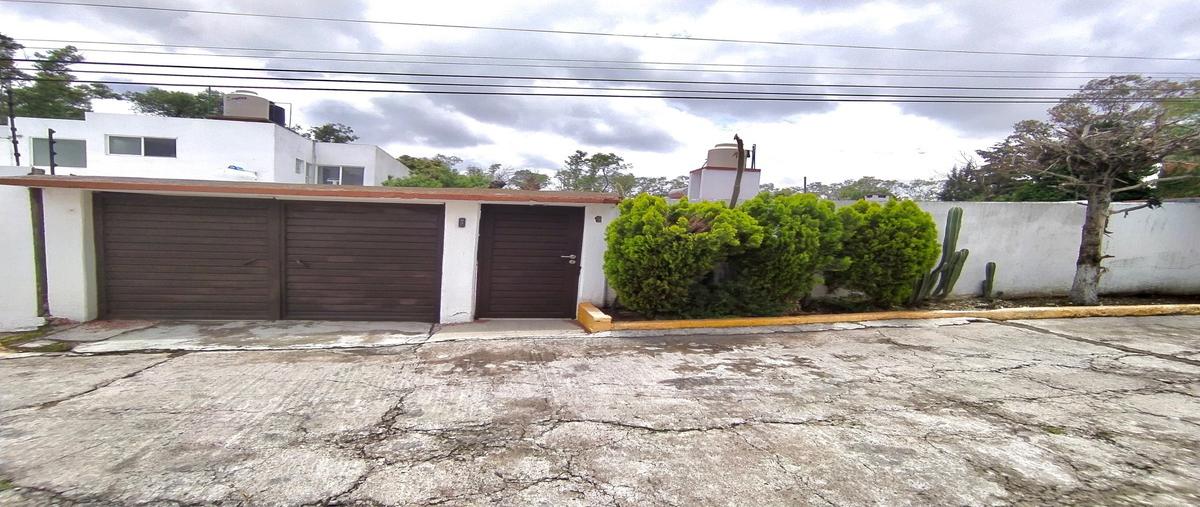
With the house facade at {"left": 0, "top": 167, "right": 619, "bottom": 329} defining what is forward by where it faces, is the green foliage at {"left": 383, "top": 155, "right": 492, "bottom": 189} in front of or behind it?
behind

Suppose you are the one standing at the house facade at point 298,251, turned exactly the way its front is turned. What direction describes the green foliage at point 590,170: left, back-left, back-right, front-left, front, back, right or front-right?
back-left

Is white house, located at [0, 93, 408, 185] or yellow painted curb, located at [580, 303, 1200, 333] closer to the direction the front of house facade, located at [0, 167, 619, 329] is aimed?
the yellow painted curb

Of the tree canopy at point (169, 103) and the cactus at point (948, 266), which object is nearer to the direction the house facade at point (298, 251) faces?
the cactus

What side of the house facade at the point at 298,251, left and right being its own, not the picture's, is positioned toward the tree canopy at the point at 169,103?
back

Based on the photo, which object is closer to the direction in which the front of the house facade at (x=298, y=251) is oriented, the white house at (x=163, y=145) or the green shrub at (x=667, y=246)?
the green shrub

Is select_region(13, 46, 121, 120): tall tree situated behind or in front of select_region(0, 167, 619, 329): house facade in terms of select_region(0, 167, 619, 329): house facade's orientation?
behind

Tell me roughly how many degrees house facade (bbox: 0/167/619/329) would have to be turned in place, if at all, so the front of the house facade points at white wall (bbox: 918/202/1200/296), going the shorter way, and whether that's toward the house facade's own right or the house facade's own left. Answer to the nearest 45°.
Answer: approximately 45° to the house facade's own left

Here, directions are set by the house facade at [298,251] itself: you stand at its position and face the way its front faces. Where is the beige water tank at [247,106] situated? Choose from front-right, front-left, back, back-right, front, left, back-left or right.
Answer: back

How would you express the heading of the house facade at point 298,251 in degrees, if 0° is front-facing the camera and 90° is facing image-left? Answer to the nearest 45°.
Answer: approximately 0°

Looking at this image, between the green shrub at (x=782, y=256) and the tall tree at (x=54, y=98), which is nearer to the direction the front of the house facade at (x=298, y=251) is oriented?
the green shrub

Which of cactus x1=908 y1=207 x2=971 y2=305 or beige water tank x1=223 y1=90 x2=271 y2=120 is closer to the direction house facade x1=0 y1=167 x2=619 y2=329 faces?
the cactus

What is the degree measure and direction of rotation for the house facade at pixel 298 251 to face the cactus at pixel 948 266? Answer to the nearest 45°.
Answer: approximately 45° to its left

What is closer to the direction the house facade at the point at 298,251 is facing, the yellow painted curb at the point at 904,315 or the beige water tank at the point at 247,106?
the yellow painted curb

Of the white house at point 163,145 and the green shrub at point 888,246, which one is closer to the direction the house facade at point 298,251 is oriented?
the green shrub
